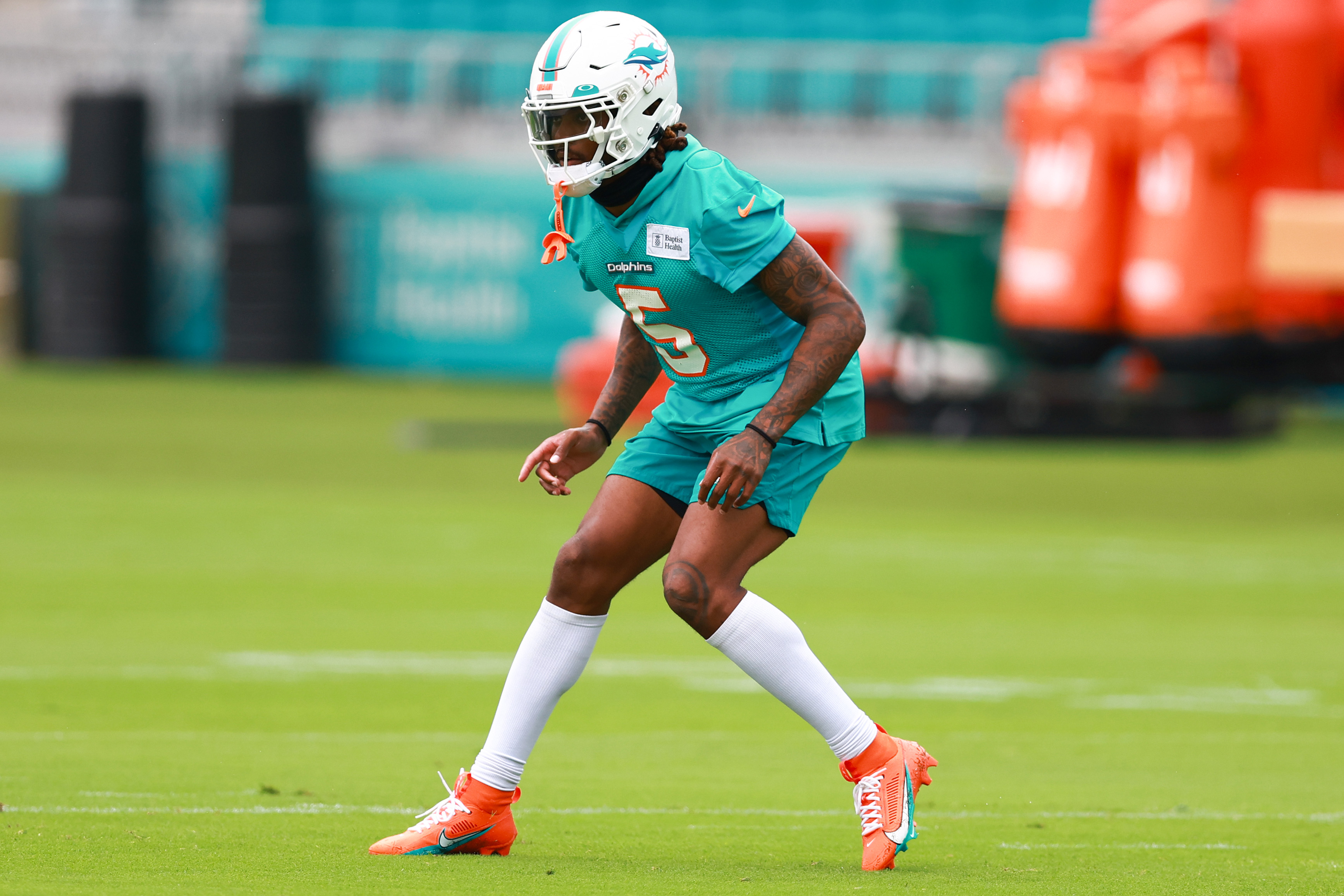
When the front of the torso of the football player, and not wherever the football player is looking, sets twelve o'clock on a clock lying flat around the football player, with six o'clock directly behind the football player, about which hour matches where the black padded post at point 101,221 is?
The black padded post is roughly at 4 o'clock from the football player.

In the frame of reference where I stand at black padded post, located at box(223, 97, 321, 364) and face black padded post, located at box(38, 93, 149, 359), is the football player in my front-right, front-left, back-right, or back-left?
back-left

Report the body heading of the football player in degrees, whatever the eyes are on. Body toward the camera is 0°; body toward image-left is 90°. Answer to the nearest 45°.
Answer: approximately 45°

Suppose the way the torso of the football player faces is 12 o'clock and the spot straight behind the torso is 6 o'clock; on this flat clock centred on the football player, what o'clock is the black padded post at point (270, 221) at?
The black padded post is roughly at 4 o'clock from the football player.
